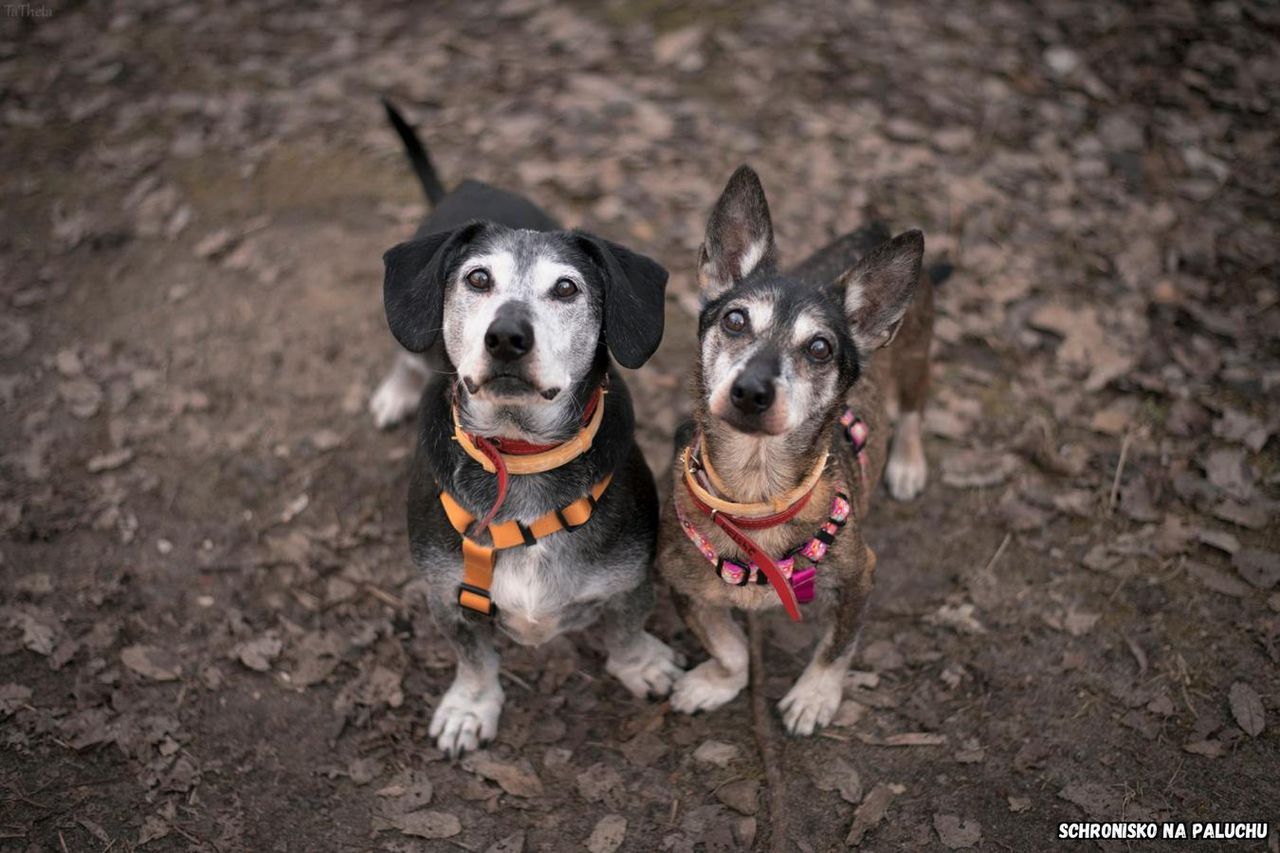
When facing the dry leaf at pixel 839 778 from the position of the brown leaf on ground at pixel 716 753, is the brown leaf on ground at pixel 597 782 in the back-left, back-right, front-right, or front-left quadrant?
back-right

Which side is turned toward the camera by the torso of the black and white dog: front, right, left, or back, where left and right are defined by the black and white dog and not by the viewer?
front

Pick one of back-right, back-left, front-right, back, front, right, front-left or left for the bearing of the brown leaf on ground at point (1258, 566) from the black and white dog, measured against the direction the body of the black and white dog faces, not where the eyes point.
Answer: left

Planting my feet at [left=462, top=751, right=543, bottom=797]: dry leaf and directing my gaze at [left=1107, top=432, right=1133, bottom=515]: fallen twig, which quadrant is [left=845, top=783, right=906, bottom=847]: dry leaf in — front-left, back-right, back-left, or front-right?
front-right

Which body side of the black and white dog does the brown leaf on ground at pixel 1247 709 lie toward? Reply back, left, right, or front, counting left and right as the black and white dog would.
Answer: left

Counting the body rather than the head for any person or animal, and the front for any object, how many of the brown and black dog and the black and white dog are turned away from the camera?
0

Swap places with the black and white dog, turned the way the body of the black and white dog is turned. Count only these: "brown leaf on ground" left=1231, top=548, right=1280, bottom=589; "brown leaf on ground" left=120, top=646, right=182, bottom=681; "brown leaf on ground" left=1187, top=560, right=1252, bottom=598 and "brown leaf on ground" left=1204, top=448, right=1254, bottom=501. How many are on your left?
3

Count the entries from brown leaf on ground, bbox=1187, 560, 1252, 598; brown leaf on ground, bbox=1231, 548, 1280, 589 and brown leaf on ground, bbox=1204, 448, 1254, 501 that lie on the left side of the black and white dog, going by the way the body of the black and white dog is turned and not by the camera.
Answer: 3

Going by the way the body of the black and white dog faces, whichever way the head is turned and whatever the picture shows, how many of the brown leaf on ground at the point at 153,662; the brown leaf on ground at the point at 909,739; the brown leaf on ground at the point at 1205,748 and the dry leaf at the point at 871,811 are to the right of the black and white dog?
1

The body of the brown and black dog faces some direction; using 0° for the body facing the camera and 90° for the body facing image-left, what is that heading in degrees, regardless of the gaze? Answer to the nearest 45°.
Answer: approximately 45°

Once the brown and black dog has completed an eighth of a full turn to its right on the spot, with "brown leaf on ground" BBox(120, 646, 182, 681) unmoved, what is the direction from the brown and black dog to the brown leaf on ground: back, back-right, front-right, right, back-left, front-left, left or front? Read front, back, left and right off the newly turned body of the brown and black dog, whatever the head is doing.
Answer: front
